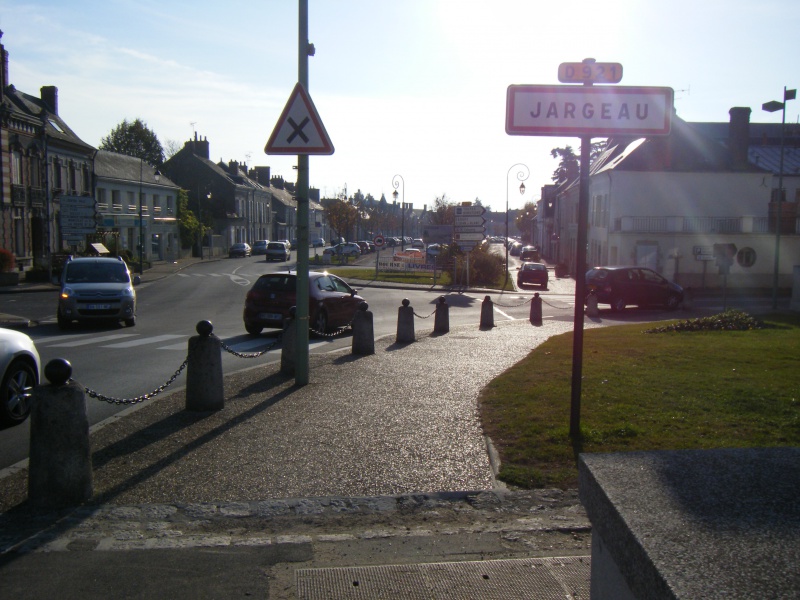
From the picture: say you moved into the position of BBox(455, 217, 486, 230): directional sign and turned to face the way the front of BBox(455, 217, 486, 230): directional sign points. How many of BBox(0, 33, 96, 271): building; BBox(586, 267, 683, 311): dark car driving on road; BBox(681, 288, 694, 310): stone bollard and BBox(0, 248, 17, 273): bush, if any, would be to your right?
2

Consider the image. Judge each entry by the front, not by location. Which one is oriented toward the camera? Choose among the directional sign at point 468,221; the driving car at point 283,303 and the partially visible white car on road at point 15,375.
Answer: the directional sign

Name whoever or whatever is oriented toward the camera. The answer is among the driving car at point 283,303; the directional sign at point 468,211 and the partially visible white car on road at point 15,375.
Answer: the directional sign

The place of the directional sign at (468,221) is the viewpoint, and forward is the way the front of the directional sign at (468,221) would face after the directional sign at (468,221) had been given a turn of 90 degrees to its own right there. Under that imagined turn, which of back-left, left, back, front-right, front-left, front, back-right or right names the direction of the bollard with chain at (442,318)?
left

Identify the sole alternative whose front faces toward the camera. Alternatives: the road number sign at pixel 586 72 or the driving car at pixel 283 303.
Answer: the road number sign

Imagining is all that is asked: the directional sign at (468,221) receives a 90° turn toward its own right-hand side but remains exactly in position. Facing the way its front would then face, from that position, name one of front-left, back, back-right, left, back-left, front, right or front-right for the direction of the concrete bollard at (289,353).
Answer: left

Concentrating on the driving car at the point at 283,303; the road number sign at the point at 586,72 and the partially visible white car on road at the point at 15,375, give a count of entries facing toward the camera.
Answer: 1

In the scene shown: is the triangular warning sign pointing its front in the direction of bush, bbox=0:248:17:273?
no

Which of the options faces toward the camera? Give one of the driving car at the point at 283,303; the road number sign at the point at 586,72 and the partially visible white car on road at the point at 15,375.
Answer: the road number sign

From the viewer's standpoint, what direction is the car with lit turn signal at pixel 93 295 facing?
toward the camera

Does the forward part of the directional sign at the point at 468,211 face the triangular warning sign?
yes

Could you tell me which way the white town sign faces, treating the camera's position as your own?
facing the viewer

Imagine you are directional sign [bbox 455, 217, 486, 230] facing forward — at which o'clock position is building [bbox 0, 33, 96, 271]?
The building is roughly at 3 o'clock from the directional sign.

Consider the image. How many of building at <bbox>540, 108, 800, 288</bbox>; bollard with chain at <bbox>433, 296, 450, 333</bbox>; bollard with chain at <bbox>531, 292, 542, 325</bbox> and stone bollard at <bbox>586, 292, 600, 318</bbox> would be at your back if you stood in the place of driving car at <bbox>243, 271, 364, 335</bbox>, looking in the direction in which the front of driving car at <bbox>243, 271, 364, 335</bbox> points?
0

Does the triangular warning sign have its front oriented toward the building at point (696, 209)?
no

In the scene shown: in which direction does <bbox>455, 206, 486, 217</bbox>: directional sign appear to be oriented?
toward the camera

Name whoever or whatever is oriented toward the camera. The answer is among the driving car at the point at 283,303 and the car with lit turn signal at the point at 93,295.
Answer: the car with lit turn signal at the point at 93,295

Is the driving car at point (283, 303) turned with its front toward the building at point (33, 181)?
no

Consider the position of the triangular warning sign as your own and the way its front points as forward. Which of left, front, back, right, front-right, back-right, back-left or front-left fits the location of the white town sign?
front-left

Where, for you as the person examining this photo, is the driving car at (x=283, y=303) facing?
facing away from the viewer and to the right of the viewer
